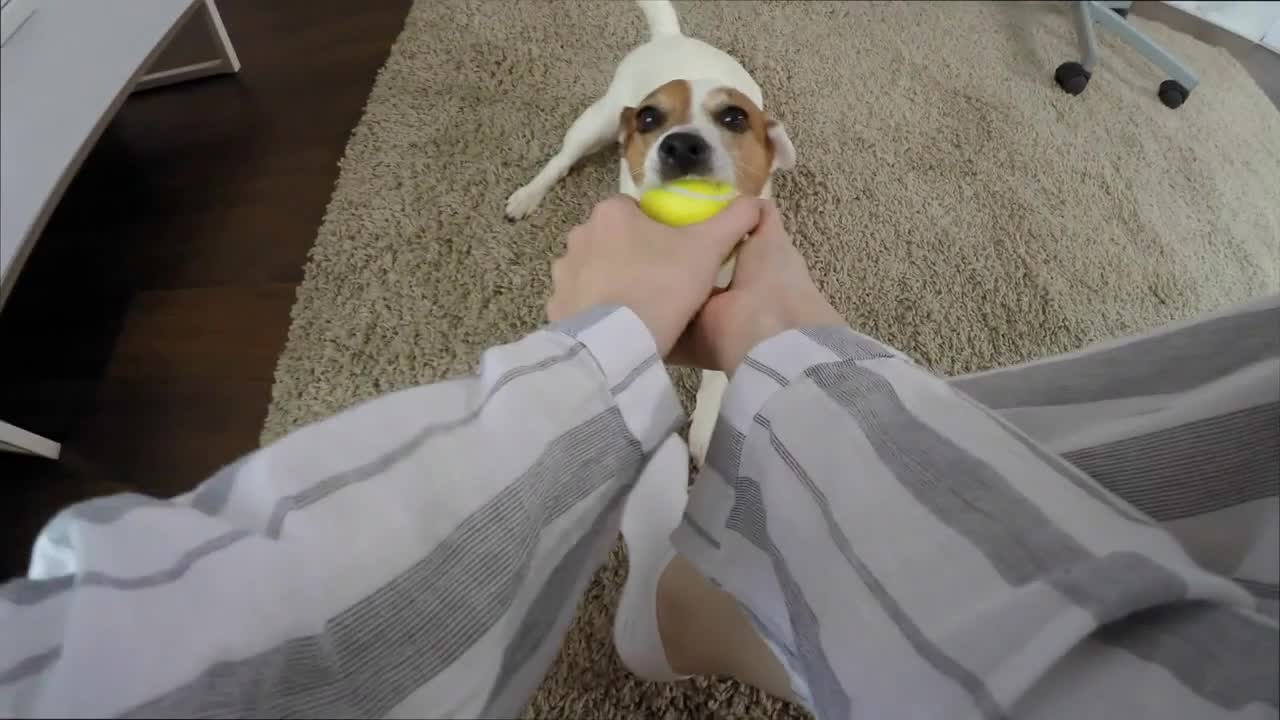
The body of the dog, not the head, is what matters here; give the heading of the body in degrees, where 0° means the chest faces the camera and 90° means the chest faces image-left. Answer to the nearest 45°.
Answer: approximately 0°

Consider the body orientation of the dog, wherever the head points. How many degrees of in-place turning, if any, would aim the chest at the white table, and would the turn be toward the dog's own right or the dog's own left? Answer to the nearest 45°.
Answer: approximately 45° to the dog's own right
